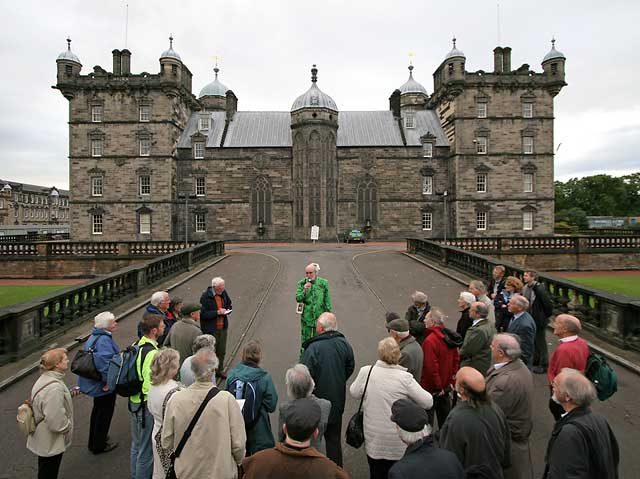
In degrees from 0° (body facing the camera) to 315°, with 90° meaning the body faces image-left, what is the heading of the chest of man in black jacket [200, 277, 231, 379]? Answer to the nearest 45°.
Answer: approximately 315°

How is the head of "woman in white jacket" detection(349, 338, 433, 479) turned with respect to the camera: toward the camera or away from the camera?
away from the camera

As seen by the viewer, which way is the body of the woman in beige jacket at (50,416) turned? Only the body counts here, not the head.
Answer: to the viewer's right

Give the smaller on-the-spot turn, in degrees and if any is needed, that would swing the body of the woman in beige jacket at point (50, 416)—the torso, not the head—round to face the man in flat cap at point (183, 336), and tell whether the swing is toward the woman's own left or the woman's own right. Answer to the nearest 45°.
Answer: approximately 45° to the woman's own left

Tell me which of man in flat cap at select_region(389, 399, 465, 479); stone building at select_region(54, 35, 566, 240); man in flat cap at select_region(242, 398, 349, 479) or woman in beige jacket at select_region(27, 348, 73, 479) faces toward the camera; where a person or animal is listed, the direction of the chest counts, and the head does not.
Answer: the stone building

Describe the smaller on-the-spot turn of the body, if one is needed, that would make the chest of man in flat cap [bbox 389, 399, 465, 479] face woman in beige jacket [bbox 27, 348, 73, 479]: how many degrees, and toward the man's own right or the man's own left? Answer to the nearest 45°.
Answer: approximately 45° to the man's own left

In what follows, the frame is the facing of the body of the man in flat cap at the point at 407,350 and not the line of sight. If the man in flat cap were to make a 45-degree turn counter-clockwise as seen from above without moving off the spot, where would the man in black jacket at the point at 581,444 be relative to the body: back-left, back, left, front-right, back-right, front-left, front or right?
back-left

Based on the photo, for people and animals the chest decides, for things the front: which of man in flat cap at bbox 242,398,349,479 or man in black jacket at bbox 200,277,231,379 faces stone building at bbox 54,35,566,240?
the man in flat cap

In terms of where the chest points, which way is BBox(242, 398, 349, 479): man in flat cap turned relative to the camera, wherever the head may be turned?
away from the camera

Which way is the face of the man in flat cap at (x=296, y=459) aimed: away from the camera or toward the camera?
away from the camera

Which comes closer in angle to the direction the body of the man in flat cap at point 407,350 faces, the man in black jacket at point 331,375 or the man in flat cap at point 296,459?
the man in black jacket

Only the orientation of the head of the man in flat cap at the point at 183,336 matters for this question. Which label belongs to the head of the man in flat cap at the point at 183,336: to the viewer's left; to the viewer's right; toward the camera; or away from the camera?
to the viewer's right

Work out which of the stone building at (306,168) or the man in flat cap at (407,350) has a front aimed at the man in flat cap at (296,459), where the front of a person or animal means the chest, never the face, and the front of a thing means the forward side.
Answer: the stone building

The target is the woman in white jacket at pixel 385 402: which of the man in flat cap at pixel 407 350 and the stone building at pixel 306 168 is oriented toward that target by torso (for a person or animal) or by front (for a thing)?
the stone building

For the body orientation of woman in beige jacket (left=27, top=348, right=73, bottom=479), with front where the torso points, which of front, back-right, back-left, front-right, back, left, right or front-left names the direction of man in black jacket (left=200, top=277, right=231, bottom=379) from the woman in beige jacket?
front-left

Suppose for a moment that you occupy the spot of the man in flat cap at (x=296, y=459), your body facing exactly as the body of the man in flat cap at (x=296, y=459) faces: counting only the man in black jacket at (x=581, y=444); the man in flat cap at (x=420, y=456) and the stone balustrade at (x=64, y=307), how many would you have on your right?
2

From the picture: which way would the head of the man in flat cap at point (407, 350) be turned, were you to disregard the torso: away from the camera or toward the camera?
away from the camera
